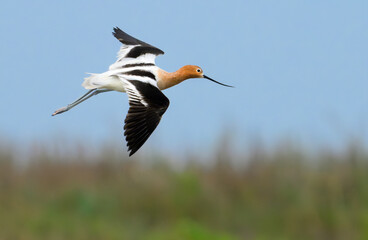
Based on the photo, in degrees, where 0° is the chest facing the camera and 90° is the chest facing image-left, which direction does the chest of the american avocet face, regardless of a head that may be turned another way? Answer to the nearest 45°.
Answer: approximately 270°
